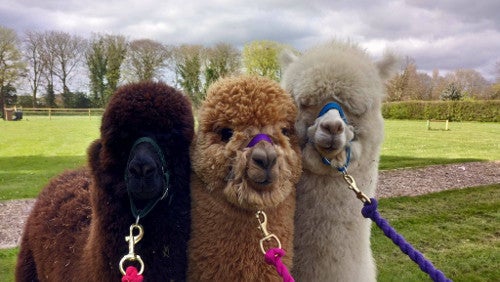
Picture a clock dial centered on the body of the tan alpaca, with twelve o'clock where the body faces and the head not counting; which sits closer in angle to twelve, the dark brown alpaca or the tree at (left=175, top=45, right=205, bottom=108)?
the dark brown alpaca

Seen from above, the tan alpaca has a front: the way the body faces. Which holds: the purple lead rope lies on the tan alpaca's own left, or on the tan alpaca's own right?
on the tan alpaca's own left

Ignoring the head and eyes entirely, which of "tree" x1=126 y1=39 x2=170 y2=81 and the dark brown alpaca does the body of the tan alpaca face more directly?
the dark brown alpaca

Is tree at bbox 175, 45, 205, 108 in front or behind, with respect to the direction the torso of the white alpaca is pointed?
behind

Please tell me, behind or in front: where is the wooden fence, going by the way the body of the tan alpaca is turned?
behind

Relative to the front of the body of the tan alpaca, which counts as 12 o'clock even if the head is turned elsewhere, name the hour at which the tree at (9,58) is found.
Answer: The tree is roughly at 5 o'clock from the tan alpaca.

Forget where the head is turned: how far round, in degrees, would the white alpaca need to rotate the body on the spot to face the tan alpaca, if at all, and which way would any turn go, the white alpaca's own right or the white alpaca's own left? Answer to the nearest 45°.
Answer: approximately 45° to the white alpaca's own right

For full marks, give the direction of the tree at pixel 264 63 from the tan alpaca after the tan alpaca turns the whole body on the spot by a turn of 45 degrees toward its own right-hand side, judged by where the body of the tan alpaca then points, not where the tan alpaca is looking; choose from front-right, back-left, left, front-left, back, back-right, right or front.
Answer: back-right

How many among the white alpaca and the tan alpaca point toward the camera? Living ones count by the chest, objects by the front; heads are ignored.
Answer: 2

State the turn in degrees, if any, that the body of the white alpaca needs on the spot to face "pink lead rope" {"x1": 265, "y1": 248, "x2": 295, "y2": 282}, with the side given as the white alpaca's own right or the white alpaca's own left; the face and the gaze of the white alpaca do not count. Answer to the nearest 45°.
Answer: approximately 45° to the white alpaca's own right

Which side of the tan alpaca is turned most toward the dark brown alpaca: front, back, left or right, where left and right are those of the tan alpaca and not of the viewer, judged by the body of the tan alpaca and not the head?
right
